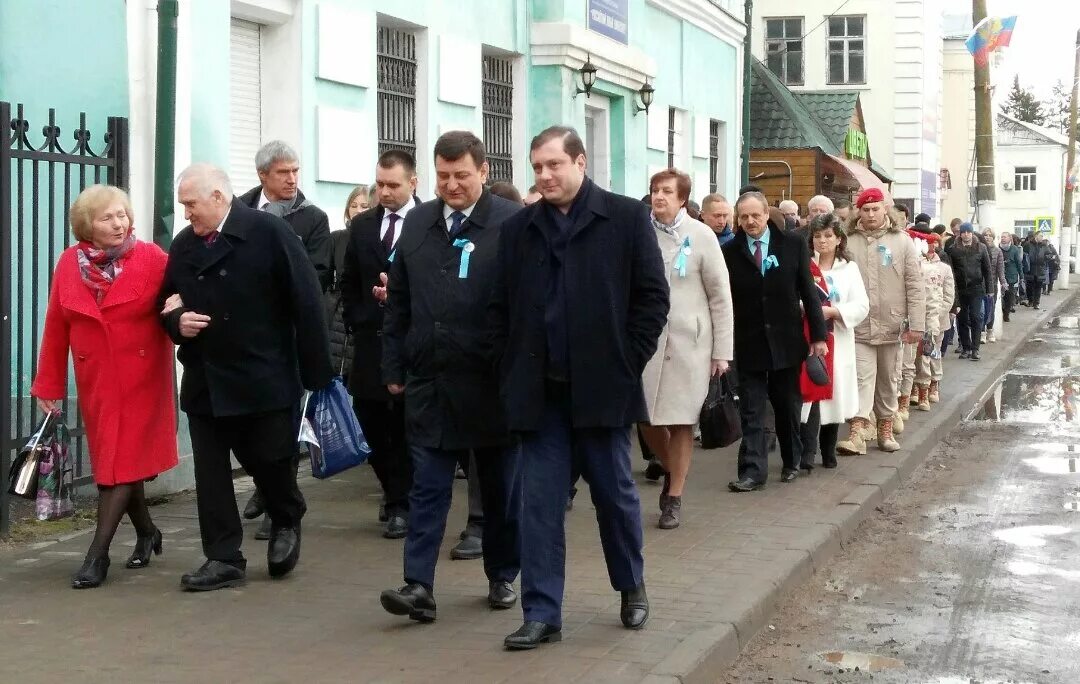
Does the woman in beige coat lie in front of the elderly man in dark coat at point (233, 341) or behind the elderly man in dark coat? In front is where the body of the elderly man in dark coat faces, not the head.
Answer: behind

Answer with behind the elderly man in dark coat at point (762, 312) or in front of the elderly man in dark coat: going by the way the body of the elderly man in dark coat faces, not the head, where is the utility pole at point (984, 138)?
behind

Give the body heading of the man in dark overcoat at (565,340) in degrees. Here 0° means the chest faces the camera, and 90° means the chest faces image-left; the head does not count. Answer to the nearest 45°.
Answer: approximately 45°

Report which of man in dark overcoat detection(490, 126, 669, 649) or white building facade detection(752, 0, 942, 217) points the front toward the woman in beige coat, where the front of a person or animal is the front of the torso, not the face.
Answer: the white building facade

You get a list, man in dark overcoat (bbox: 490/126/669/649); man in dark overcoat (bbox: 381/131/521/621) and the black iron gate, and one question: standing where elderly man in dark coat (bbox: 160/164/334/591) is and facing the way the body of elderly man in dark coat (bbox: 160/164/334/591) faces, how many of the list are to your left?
2

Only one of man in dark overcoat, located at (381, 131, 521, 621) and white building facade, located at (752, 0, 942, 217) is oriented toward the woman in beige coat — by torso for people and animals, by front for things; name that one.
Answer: the white building facade

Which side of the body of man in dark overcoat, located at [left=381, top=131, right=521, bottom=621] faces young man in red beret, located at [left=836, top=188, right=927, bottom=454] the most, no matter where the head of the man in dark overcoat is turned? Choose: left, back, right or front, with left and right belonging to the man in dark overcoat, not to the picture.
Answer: back

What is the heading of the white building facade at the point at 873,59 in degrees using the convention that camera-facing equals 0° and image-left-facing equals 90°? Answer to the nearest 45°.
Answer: approximately 0°

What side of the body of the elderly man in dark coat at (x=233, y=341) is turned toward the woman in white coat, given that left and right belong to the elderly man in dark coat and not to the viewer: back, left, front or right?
back

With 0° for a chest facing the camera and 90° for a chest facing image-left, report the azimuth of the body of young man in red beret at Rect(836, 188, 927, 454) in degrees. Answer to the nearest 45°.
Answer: approximately 45°

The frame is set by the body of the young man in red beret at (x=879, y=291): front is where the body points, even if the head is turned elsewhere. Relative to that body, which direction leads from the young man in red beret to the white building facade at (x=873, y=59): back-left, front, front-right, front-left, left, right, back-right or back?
back-right
